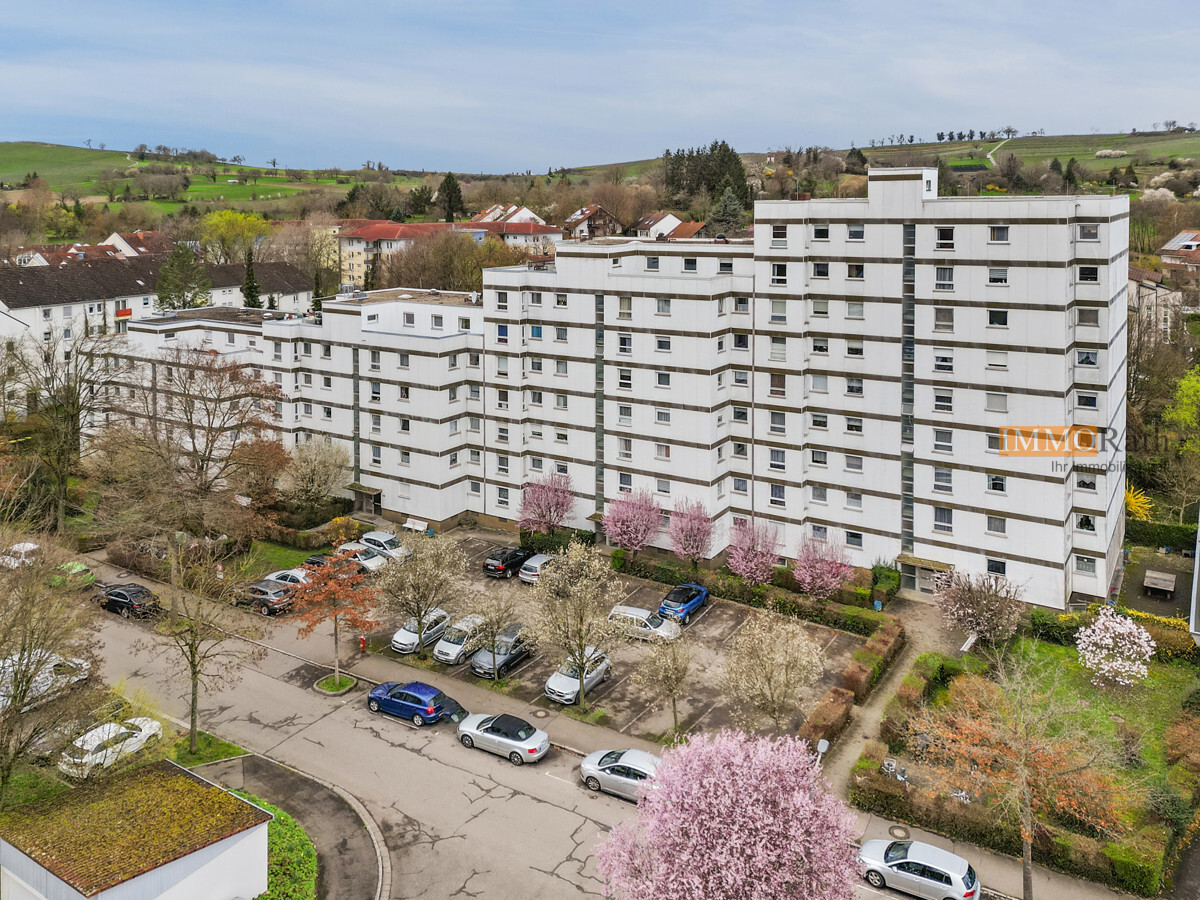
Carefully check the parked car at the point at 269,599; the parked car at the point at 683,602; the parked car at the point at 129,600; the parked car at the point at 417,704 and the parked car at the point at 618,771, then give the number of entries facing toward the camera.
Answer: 0

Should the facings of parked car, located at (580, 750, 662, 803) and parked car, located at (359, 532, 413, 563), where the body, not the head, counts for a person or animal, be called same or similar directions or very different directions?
very different directions

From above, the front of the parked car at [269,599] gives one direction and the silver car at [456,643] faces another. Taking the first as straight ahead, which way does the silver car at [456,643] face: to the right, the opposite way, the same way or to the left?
to the left

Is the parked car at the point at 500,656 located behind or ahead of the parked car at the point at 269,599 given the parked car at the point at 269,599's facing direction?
behind

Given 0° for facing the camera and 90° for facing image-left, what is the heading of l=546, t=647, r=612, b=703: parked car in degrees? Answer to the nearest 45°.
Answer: approximately 45°

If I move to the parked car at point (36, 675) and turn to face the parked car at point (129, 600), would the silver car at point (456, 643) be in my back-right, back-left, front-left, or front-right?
front-right

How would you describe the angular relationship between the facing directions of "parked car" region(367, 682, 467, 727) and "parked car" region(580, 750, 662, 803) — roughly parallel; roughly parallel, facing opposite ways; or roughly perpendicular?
roughly parallel

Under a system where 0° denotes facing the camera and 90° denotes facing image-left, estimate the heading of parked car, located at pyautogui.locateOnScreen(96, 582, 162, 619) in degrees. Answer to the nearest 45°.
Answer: approximately 135°

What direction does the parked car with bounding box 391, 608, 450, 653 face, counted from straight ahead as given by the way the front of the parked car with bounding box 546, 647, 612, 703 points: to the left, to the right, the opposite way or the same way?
the same way

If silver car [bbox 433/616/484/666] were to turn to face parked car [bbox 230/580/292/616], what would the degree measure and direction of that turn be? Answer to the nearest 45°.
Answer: approximately 90° to its right

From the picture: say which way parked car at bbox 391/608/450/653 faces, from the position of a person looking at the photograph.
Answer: facing the viewer and to the left of the viewer

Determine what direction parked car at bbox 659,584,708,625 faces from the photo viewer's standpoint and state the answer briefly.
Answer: facing away from the viewer and to the right of the viewer
